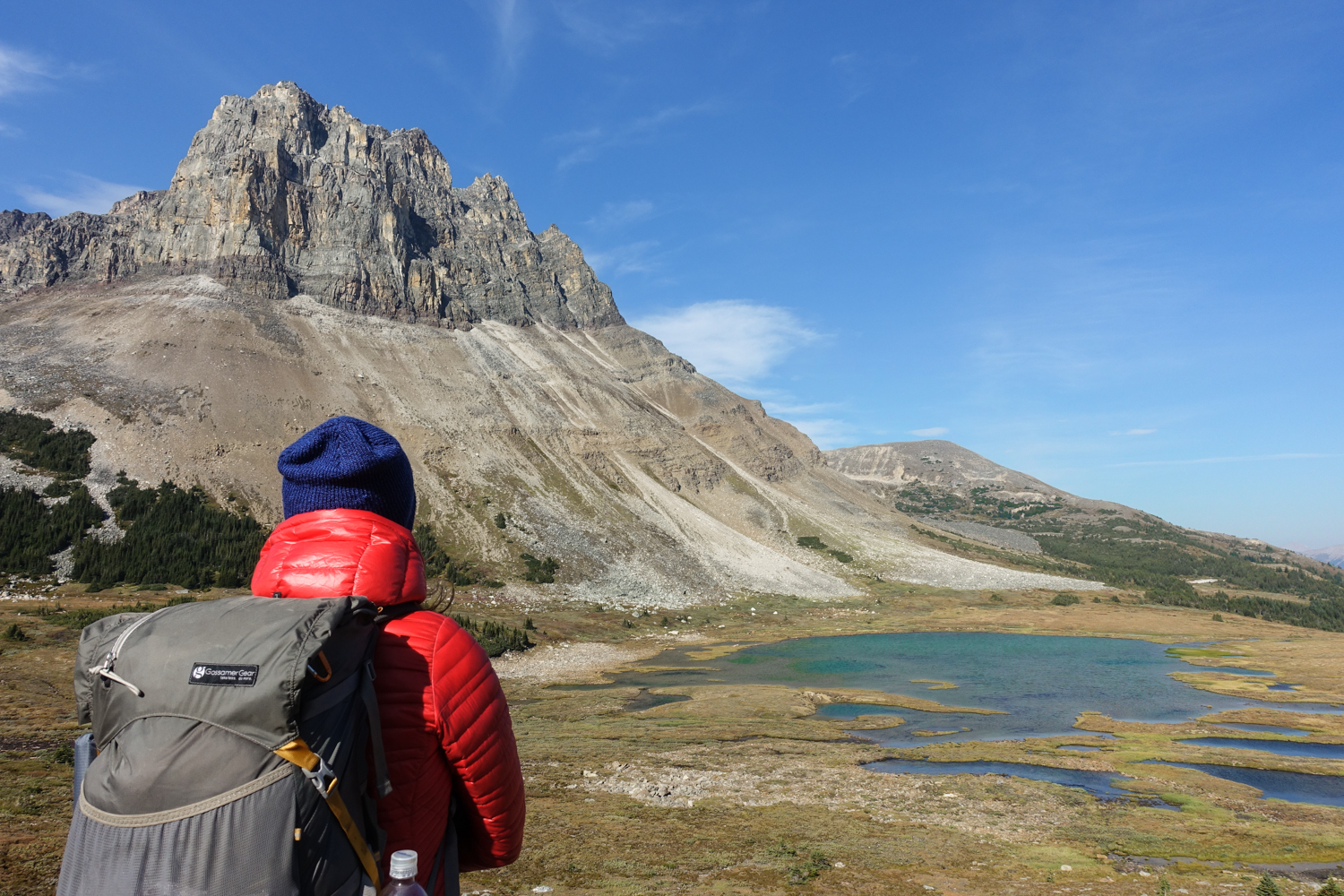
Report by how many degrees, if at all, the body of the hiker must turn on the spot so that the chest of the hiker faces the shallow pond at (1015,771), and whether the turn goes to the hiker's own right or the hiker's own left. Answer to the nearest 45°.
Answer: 0° — they already face it

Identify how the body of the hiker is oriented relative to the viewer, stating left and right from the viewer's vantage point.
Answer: facing away from the viewer and to the right of the viewer

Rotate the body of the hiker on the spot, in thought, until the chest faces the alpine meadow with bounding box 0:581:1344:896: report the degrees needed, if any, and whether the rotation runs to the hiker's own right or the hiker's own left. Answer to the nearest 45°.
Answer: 0° — they already face it
